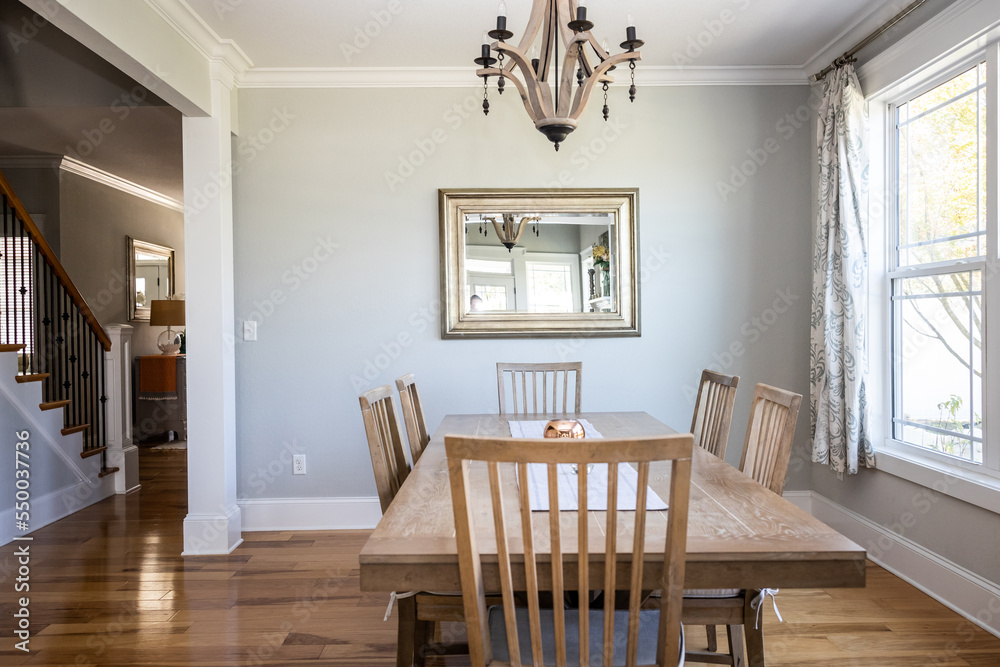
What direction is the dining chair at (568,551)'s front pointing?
away from the camera

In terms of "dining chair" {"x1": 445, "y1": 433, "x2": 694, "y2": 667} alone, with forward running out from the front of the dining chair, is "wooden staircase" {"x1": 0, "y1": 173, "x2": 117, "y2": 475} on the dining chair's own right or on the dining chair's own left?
on the dining chair's own left

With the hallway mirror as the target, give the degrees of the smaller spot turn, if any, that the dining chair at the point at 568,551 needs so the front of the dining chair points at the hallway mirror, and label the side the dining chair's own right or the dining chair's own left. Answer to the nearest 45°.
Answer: approximately 45° to the dining chair's own left

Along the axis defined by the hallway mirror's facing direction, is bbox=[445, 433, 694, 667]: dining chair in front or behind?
in front

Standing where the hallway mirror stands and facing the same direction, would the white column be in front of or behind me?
in front

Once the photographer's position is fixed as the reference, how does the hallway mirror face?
facing the viewer and to the right of the viewer

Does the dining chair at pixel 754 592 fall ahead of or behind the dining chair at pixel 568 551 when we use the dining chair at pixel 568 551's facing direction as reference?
ahead

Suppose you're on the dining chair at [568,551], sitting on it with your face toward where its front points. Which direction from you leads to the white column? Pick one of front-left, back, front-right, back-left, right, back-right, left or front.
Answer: front-left

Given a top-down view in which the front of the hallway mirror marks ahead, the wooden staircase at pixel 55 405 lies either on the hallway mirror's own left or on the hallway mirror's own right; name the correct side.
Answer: on the hallway mirror's own right

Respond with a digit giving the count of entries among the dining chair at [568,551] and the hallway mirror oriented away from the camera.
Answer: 1

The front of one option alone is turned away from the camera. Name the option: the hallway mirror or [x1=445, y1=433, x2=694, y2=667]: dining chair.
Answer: the dining chair
